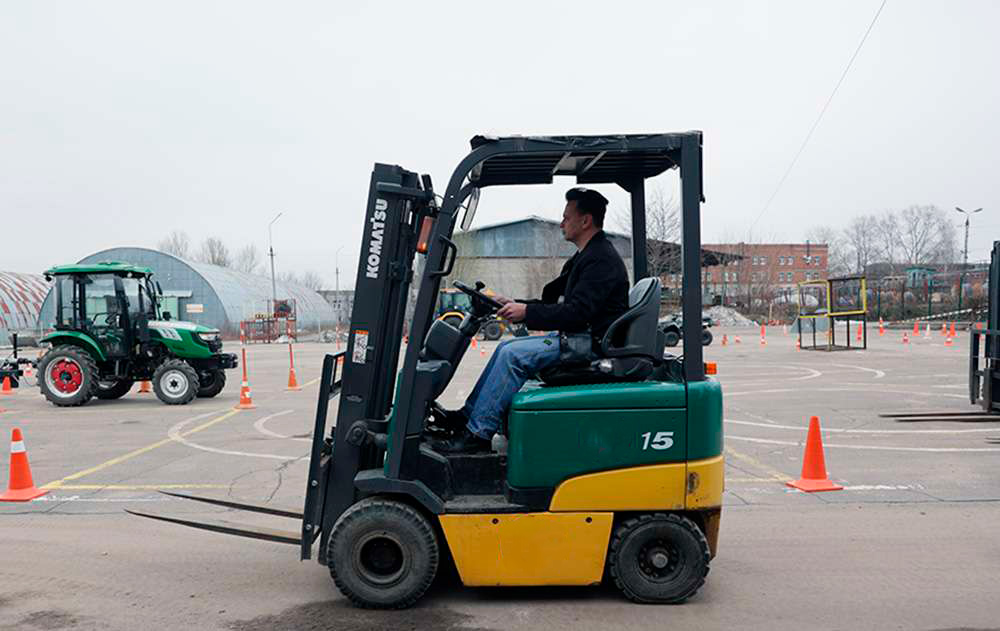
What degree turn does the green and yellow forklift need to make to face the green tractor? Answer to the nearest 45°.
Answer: approximately 45° to its right

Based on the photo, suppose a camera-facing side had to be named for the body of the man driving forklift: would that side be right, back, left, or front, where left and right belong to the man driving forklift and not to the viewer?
left

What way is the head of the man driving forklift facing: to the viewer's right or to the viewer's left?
to the viewer's left

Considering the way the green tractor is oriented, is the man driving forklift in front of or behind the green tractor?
in front

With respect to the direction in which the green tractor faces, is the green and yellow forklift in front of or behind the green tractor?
in front

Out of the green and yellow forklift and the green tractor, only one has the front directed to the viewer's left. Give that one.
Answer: the green and yellow forklift

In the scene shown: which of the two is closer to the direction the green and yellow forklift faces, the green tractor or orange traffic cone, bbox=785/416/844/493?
the green tractor

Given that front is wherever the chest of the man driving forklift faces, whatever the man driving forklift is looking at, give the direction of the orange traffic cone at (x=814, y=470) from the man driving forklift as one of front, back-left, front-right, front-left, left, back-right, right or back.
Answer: back-right

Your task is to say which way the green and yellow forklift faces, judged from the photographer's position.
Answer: facing to the left of the viewer

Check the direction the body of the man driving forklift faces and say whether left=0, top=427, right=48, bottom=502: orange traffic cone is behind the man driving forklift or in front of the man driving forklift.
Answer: in front

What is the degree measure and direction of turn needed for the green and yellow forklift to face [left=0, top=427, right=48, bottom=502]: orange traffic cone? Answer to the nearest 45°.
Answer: approximately 45° to its right

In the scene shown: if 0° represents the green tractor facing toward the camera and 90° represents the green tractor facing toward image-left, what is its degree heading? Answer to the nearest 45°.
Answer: approximately 315°

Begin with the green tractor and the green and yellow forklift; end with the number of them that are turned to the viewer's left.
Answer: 1

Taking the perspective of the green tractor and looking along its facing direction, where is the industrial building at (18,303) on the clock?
The industrial building is roughly at 7 o'clock from the green tractor.

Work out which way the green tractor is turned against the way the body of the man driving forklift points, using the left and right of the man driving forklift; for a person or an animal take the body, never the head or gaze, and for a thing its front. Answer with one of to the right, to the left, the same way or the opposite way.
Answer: the opposite way
